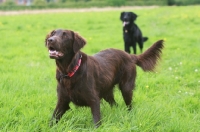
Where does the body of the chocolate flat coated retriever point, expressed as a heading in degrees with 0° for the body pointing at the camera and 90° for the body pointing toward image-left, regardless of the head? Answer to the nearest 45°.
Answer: approximately 45°

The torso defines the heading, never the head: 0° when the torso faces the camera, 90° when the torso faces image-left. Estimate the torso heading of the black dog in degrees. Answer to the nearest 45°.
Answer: approximately 45°
